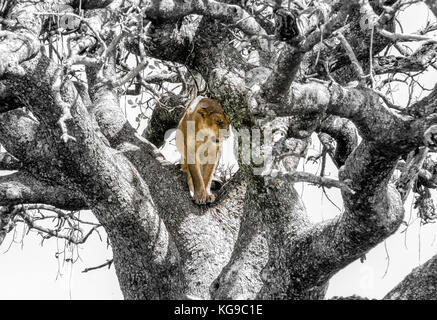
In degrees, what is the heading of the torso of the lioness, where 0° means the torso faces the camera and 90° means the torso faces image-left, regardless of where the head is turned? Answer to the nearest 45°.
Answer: approximately 0°
